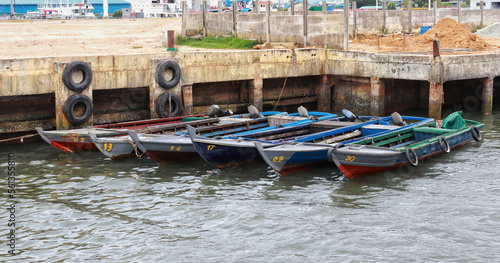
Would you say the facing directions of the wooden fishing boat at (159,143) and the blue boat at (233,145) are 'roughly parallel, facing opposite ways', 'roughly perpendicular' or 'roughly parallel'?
roughly parallel

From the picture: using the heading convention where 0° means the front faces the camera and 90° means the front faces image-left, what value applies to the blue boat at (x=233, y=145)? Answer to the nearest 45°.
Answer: approximately 45°

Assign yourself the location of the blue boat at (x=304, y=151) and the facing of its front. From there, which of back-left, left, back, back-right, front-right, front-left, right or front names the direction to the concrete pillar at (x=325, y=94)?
back-right

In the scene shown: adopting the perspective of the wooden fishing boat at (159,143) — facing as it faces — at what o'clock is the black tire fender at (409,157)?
The black tire fender is roughly at 8 o'clock from the wooden fishing boat.

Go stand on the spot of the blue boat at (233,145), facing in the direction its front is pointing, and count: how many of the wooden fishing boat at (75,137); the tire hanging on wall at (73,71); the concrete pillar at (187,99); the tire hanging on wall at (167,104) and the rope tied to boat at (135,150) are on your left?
0

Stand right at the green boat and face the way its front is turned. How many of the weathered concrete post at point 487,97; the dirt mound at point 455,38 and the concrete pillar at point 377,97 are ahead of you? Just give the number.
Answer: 0

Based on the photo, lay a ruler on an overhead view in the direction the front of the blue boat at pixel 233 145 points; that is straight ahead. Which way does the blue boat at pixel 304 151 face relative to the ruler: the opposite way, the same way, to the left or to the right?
the same way

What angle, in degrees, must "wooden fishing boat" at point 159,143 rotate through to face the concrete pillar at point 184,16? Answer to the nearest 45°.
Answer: approximately 135° to its right

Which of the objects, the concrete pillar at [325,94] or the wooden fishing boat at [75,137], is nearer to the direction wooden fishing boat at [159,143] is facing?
the wooden fishing boat

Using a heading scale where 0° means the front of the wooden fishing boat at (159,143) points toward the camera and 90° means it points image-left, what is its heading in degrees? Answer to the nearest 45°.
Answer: approximately 45°

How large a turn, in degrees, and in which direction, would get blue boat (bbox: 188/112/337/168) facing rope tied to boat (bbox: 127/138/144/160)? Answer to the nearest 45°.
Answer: approximately 45° to its right

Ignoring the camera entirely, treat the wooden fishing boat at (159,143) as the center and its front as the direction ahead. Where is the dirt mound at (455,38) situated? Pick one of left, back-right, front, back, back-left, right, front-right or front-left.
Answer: back

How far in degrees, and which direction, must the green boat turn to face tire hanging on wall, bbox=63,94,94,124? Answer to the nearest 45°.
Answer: approximately 45° to its right

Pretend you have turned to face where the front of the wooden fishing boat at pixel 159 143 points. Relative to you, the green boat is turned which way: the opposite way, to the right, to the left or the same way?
the same way

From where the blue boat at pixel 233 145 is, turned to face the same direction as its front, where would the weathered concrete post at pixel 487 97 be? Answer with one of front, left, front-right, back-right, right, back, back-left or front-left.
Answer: back

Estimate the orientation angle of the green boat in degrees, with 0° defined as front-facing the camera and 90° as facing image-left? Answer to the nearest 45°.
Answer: approximately 45°

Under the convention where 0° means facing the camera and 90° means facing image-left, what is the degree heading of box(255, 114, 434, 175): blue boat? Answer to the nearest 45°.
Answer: approximately 45°

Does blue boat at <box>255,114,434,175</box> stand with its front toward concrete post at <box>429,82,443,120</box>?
no

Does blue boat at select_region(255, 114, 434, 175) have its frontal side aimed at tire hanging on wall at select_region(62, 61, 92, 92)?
no
